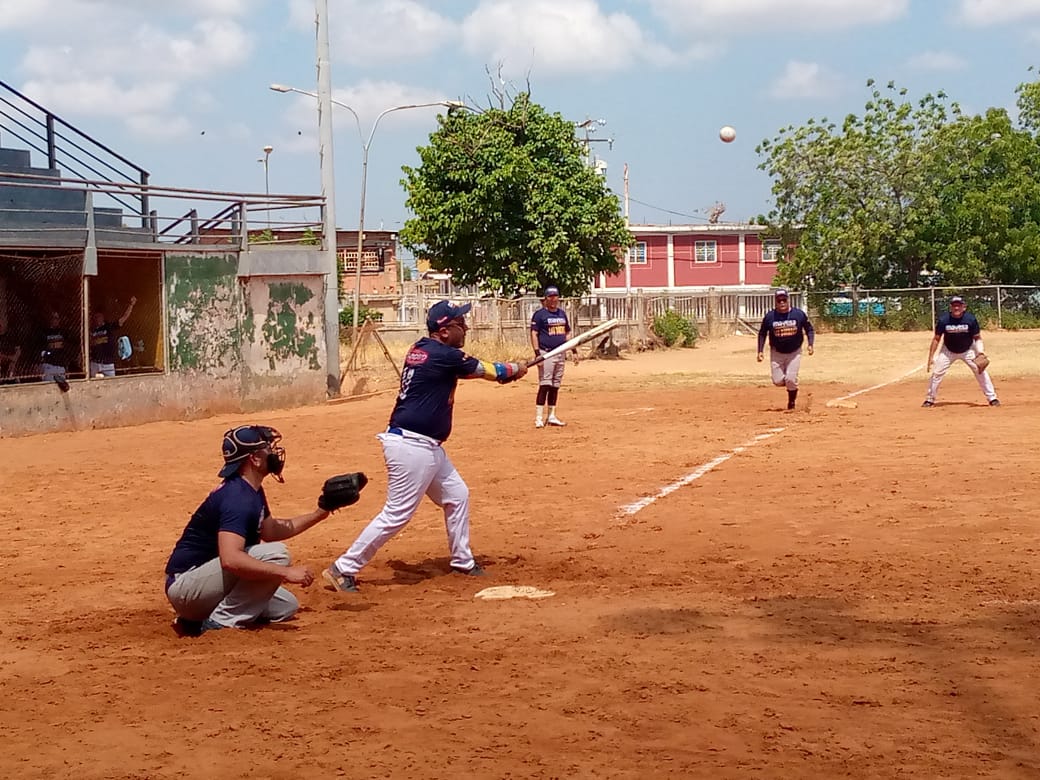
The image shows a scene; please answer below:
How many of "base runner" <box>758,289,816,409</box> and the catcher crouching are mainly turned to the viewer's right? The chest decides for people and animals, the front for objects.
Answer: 1

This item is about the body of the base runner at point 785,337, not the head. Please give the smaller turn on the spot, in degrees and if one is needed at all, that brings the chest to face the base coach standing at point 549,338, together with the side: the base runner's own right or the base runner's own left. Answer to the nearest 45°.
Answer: approximately 45° to the base runner's own right

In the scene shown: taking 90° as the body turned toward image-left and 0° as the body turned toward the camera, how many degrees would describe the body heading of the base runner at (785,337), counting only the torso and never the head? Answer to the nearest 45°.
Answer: approximately 0°

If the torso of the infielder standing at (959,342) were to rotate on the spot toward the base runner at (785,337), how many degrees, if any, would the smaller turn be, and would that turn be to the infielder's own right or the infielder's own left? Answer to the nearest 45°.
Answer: approximately 90° to the infielder's own right

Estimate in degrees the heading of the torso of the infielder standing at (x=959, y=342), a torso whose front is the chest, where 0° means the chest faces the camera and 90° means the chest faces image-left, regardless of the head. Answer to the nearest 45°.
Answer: approximately 0°

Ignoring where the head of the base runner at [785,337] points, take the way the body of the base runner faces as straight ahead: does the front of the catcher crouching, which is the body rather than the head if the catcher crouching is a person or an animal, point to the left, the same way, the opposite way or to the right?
to the left

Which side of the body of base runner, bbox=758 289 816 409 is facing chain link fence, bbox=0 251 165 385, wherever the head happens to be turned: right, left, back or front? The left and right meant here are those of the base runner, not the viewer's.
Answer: right

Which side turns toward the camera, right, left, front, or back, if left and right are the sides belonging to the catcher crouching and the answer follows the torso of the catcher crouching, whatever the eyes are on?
right

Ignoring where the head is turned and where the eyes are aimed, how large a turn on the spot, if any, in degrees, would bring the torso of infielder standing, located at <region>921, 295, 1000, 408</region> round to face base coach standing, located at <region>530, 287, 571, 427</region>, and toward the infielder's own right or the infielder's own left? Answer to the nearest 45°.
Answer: approximately 45° to the infielder's own right

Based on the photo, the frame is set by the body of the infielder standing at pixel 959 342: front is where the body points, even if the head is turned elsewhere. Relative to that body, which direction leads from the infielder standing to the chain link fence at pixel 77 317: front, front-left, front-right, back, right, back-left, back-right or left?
right

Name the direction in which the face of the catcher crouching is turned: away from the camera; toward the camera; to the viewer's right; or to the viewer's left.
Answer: to the viewer's right

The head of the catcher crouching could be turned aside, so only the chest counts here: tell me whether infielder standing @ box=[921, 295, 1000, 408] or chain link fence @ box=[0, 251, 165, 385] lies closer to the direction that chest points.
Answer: the infielder standing
